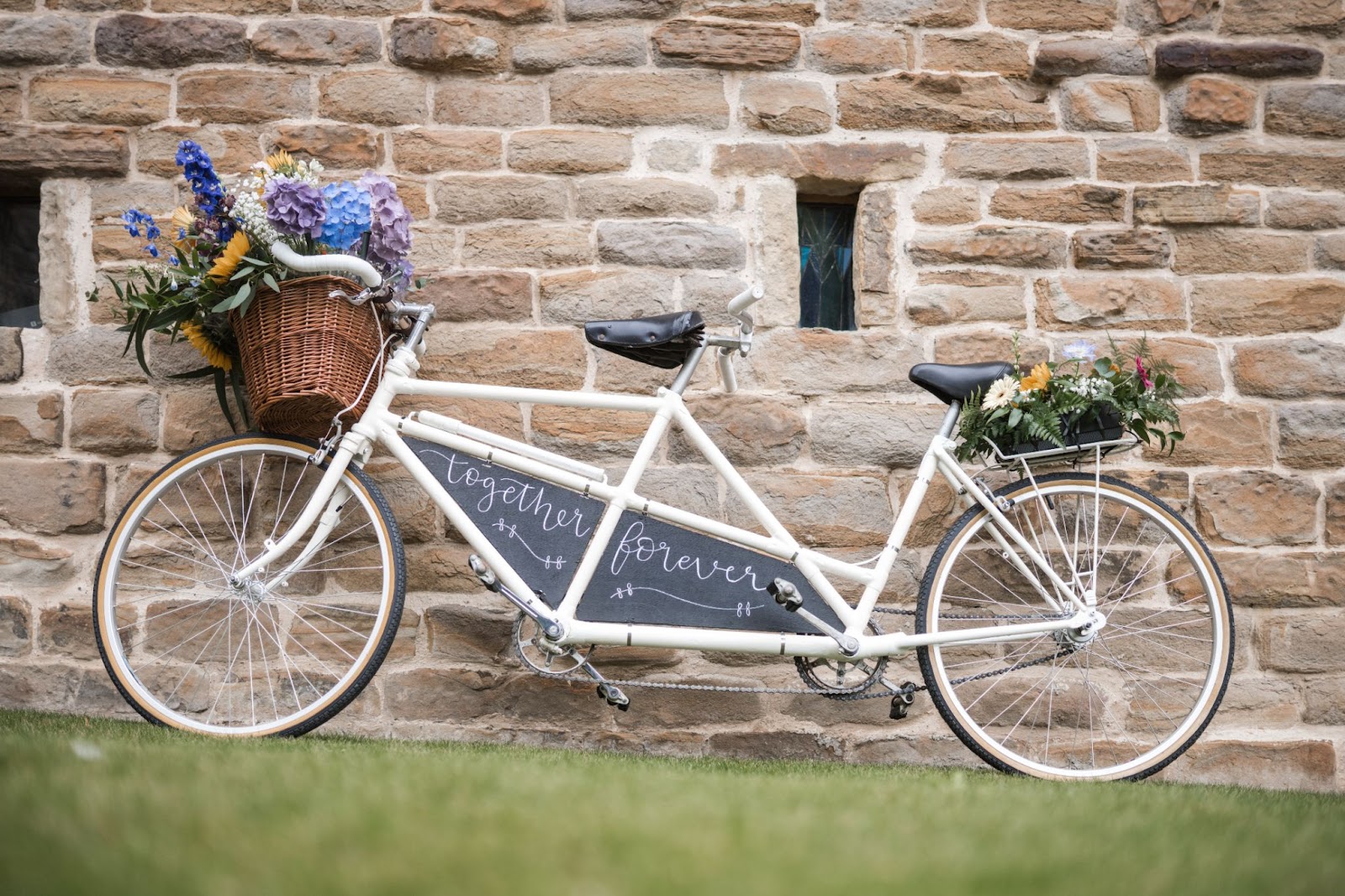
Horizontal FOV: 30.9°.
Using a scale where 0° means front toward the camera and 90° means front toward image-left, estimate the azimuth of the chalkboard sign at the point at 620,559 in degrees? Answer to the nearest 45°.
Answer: approximately 0°

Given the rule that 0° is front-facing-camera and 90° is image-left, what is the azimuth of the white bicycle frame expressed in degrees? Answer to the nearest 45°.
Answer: approximately 90°

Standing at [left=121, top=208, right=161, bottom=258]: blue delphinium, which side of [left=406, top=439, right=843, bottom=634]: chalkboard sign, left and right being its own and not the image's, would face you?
right
